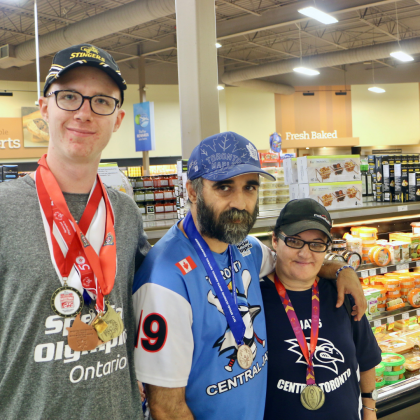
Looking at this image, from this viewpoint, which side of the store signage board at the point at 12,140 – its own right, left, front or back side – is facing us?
front

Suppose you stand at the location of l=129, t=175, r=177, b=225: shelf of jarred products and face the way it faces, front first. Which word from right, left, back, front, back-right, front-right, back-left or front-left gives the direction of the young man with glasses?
front

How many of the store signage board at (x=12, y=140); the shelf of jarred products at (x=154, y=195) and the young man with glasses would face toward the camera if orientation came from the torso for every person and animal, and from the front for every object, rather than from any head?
3

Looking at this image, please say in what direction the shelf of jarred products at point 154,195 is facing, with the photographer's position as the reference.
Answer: facing the viewer
